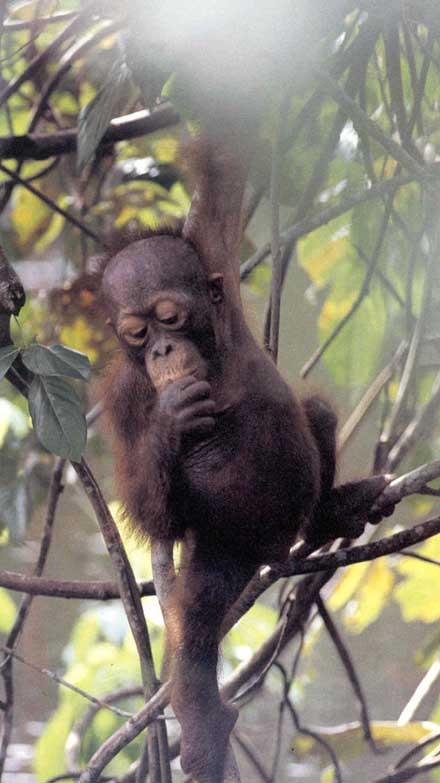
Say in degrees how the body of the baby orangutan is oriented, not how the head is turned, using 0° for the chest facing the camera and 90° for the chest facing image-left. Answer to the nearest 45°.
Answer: approximately 0°
